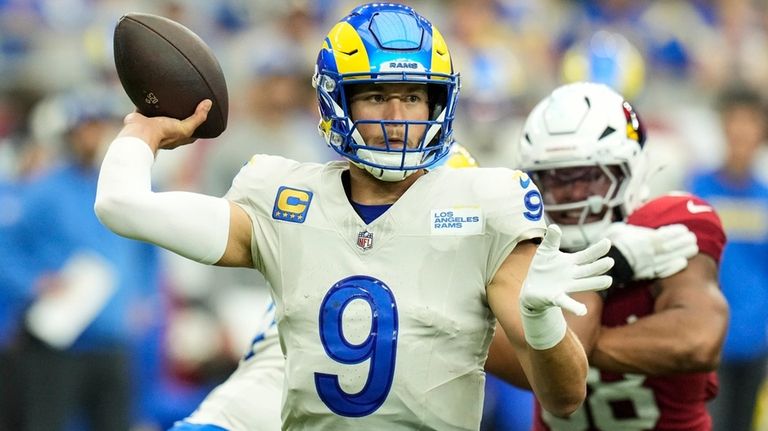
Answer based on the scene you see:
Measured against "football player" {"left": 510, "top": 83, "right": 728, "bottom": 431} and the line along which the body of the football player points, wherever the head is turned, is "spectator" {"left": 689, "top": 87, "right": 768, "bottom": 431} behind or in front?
behind

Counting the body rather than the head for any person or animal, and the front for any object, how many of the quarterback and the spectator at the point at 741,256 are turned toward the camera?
2

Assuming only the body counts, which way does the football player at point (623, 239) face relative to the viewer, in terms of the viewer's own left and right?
facing the viewer and to the left of the viewer

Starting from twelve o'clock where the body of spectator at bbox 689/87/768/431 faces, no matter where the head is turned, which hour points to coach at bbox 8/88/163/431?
coach at bbox 8/88/163/431 is roughly at 2 o'clock from spectator at bbox 689/87/768/431.

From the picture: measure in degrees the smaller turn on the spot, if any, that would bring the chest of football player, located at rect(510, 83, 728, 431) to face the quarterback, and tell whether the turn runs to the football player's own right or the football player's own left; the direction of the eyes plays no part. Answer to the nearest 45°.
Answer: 0° — they already face them

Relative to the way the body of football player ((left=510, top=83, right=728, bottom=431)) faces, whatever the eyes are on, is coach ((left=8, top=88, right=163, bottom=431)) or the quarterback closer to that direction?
the quarterback

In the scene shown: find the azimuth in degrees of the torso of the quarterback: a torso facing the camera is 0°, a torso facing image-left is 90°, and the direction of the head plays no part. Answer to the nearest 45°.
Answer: approximately 0°
